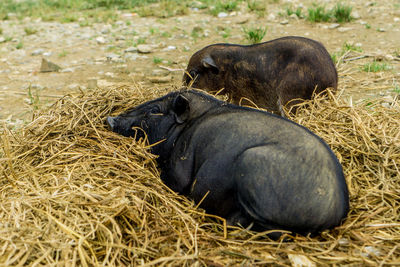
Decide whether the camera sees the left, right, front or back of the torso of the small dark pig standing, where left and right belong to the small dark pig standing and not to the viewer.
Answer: left

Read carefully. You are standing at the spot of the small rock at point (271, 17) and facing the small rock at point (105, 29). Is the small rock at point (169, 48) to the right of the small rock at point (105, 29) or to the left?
left

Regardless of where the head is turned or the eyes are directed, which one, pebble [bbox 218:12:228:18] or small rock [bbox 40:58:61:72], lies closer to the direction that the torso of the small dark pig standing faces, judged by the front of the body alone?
the small rock

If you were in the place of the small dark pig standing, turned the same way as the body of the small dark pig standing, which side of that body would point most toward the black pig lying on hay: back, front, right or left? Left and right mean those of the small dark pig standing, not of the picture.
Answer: left

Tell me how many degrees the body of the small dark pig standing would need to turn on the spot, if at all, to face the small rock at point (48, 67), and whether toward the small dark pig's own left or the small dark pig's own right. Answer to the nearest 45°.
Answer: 0° — it already faces it

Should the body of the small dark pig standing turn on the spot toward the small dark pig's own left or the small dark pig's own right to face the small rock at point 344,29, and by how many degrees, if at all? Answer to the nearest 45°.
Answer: approximately 135° to the small dark pig's own right

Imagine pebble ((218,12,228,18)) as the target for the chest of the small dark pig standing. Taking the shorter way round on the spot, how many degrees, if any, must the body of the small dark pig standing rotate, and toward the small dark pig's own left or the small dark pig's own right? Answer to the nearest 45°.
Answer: approximately 90° to the small dark pig's own right
